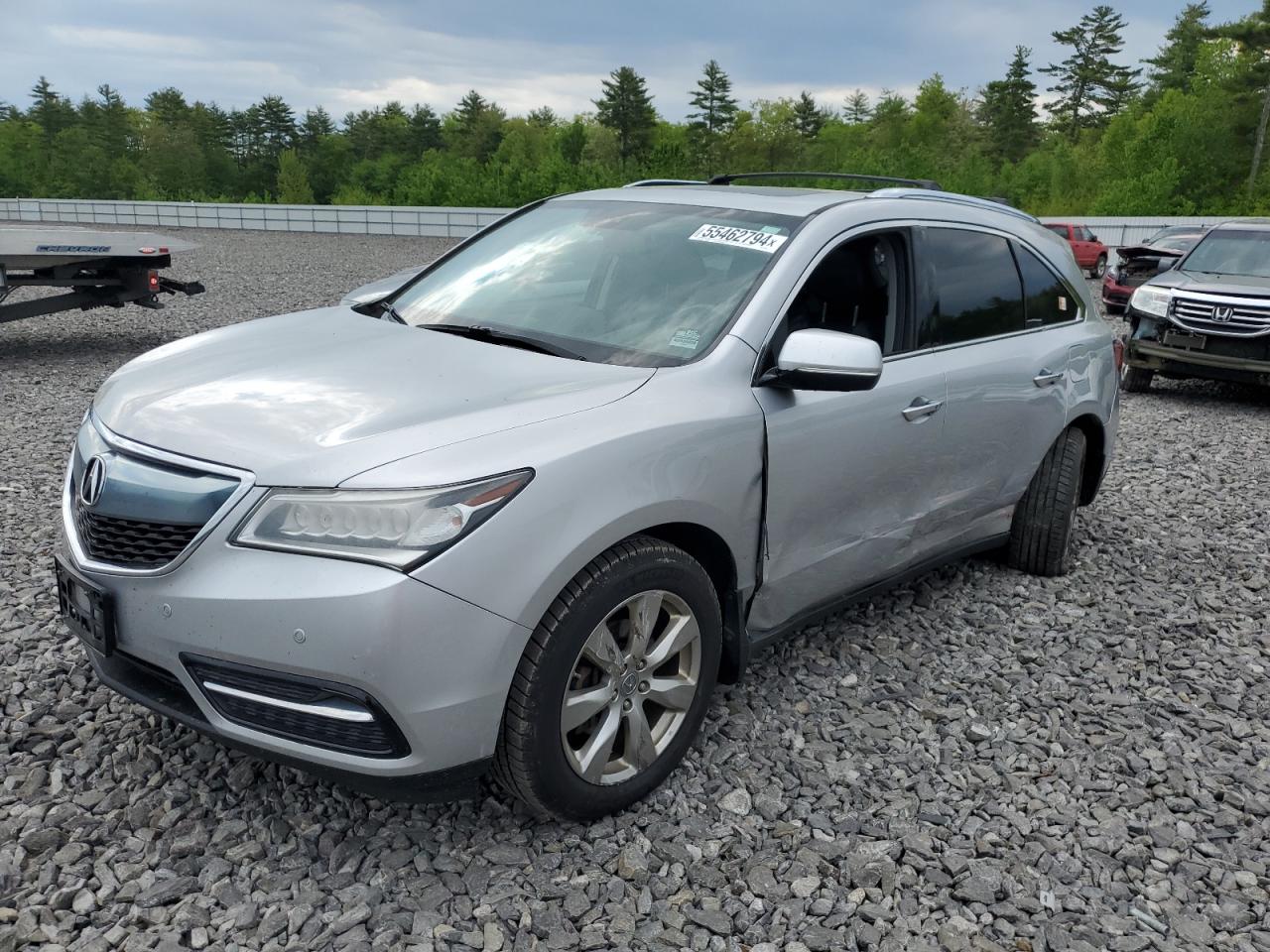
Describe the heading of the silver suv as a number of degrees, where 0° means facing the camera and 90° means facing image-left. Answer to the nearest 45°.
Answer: approximately 45°

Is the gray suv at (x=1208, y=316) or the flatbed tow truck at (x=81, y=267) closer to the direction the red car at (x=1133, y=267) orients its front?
the flatbed tow truck

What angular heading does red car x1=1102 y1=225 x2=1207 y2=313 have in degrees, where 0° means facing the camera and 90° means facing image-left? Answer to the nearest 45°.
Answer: approximately 45°

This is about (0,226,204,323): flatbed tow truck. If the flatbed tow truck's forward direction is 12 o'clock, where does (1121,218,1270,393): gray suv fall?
The gray suv is roughly at 7 o'clock from the flatbed tow truck.

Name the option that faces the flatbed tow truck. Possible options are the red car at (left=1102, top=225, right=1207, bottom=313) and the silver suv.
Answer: the red car

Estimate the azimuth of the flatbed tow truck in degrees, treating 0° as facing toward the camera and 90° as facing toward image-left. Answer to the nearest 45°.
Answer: approximately 90°

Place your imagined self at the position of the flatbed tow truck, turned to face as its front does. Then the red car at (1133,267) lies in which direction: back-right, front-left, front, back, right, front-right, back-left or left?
back

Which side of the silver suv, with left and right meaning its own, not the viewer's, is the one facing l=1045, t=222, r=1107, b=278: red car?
back

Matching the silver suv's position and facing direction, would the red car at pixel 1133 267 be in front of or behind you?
behind
